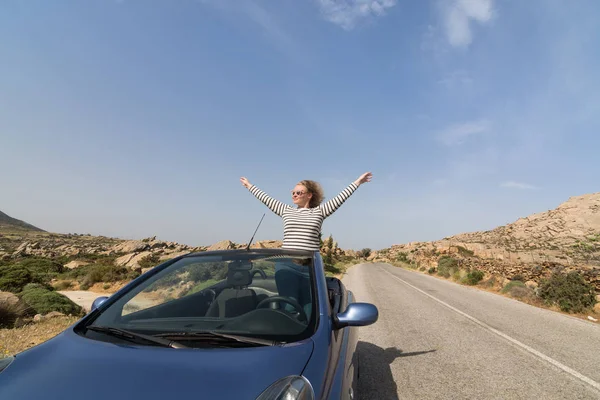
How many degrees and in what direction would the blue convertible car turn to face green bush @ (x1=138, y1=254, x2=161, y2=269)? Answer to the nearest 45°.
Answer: approximately 135° to its right

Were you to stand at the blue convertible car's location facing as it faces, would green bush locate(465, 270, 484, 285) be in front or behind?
behind

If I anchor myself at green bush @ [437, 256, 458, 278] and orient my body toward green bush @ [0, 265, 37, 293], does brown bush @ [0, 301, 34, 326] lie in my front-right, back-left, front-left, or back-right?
front-left

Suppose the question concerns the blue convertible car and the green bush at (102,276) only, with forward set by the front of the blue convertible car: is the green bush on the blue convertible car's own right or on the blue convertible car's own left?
on the blue convertible car's own right

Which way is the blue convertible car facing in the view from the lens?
facing the viewer and to the left of the viewer

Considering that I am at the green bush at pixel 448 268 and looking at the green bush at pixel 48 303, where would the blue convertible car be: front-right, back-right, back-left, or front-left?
front-left

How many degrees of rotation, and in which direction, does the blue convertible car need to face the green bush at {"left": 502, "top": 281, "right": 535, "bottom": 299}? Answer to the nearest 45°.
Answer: approximately 180°

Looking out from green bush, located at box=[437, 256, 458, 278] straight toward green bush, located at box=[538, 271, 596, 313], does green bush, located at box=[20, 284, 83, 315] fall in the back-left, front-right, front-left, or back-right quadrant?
front-right

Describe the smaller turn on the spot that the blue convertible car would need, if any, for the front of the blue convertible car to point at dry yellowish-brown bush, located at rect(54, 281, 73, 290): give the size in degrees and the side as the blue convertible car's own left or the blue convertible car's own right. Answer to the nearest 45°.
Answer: approximately 135° to the blue convertible car's own right

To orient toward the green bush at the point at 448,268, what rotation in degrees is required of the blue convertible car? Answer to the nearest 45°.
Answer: approximately 180°
